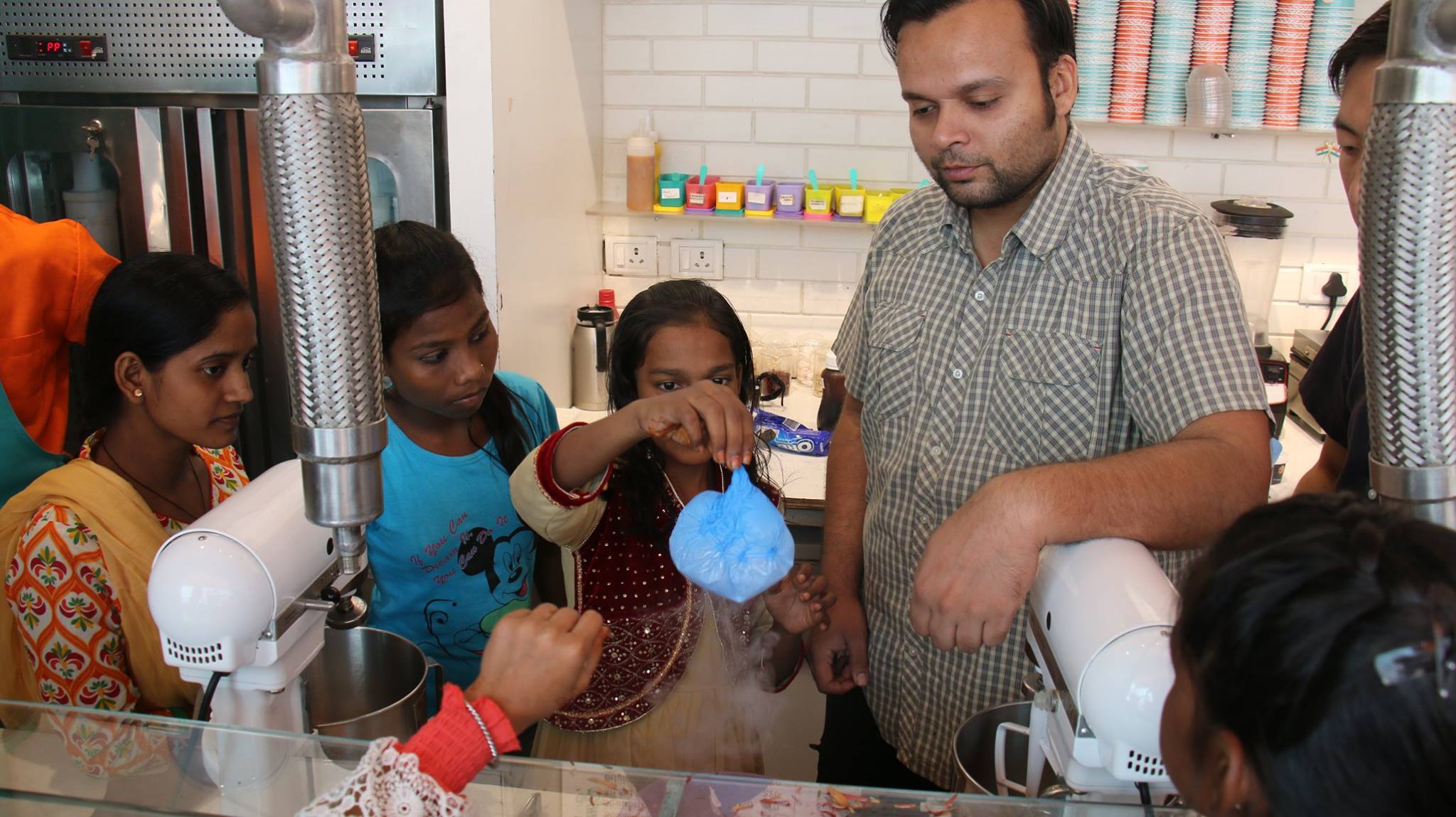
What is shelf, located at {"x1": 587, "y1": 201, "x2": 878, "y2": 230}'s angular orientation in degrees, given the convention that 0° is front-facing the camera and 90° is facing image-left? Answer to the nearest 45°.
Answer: approximately 0°

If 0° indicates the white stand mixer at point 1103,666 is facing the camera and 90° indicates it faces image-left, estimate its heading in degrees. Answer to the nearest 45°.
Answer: approximately 135°

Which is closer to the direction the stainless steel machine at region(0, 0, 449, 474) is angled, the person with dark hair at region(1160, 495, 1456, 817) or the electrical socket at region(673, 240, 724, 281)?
the person with dark hair

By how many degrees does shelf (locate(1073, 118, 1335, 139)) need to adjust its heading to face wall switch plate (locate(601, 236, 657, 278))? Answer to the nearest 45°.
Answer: approximately 90° to its right

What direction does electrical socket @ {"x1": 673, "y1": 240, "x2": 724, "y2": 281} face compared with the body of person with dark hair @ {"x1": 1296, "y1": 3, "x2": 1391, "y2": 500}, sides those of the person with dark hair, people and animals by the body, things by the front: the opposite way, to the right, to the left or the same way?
to the left

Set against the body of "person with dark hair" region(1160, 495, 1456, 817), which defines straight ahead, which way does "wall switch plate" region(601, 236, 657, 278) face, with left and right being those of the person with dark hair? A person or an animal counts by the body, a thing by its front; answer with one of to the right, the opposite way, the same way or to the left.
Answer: the opposite way

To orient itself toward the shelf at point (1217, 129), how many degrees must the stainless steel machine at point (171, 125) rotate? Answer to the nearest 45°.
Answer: approximately 90° to its left

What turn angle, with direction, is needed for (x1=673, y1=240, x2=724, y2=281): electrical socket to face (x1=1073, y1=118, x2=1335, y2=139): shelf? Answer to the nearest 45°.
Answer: approximately 90° to its left
